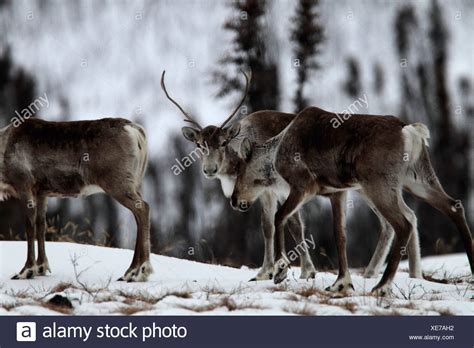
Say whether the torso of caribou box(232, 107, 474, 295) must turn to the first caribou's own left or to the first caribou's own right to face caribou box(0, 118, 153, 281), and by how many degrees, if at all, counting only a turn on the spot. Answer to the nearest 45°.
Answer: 0° — it already faces it

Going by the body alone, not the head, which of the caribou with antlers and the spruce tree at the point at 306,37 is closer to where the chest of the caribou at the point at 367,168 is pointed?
the caribou with antlers

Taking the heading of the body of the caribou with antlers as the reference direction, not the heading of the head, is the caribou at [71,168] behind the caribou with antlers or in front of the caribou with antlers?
in front

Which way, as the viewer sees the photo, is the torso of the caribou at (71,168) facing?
to the viewer's left

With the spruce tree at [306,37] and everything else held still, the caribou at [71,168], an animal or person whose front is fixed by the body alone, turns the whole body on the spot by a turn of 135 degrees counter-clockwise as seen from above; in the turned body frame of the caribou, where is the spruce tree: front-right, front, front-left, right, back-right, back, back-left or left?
left

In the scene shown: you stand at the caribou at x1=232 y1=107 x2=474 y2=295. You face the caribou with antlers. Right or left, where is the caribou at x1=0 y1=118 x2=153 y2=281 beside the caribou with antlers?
left

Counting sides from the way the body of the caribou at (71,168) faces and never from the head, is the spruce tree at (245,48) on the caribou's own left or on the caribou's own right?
on the caribou's own right

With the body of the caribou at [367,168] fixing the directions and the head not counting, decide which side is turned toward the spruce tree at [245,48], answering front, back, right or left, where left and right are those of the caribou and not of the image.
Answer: right

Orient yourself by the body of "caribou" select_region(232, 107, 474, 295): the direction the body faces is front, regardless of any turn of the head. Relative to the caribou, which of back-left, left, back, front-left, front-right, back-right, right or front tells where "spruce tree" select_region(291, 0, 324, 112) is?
right

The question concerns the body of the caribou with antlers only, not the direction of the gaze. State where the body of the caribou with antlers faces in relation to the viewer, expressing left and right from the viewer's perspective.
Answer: facing to the left of the viewer

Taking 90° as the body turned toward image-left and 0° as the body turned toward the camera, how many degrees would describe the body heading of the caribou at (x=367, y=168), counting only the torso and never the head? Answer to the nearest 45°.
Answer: approximately 90°
